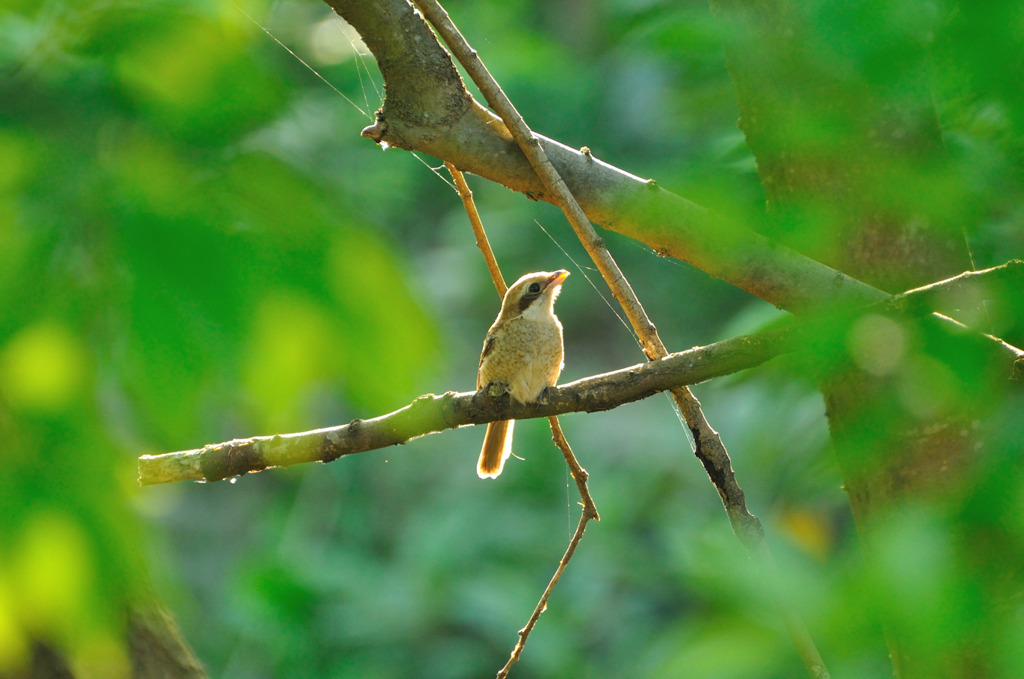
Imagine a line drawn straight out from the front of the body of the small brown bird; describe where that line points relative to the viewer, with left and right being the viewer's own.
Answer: facing the viewer and to the right of the viewer
